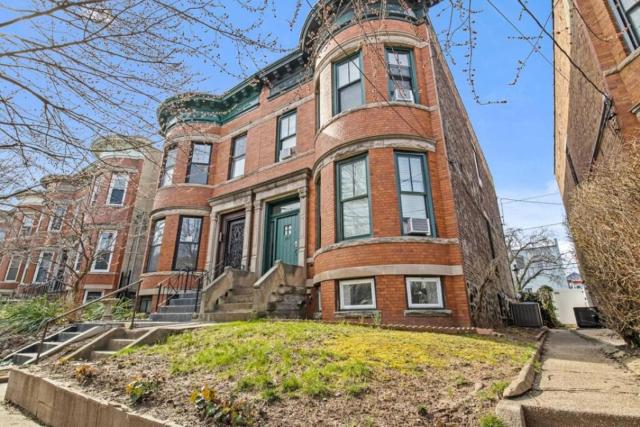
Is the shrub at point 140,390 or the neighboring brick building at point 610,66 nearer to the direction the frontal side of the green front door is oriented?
the shrub

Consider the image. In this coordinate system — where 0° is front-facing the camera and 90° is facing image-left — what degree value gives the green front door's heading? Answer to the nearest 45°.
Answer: approximately 45°

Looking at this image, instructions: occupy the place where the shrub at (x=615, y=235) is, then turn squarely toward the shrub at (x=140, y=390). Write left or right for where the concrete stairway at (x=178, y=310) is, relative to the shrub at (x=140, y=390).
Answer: right

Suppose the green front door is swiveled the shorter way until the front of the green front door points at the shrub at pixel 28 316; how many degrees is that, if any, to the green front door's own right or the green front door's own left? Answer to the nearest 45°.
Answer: approximately 45° to the green front door's own right

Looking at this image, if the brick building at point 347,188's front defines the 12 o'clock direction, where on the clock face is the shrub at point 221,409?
The shrub is roughly at 11 o'clock from the brick building.

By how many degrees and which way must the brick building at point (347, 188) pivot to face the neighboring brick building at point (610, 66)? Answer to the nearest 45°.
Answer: approximately 90° to its left

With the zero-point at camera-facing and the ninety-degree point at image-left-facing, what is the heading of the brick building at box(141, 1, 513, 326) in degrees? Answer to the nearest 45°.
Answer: approximately 45°

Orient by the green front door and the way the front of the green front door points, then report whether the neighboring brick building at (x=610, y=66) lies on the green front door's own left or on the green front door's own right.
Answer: on the green front door's own left

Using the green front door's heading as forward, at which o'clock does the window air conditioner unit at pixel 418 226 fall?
The window air conditioner unit is roughly at 9 o'clock from the green front door.

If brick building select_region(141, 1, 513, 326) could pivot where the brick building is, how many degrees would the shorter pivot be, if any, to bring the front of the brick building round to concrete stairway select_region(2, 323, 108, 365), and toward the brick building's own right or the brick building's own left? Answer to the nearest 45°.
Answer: approximately 45° to the brick building's own right

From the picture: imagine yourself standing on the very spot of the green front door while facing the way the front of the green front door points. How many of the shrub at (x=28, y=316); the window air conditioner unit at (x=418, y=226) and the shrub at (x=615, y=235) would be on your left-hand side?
2

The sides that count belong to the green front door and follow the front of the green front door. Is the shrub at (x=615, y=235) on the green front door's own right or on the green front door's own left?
on the green front door's own left

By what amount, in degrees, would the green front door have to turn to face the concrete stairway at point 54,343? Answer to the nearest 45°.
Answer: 0° — it already faces it
